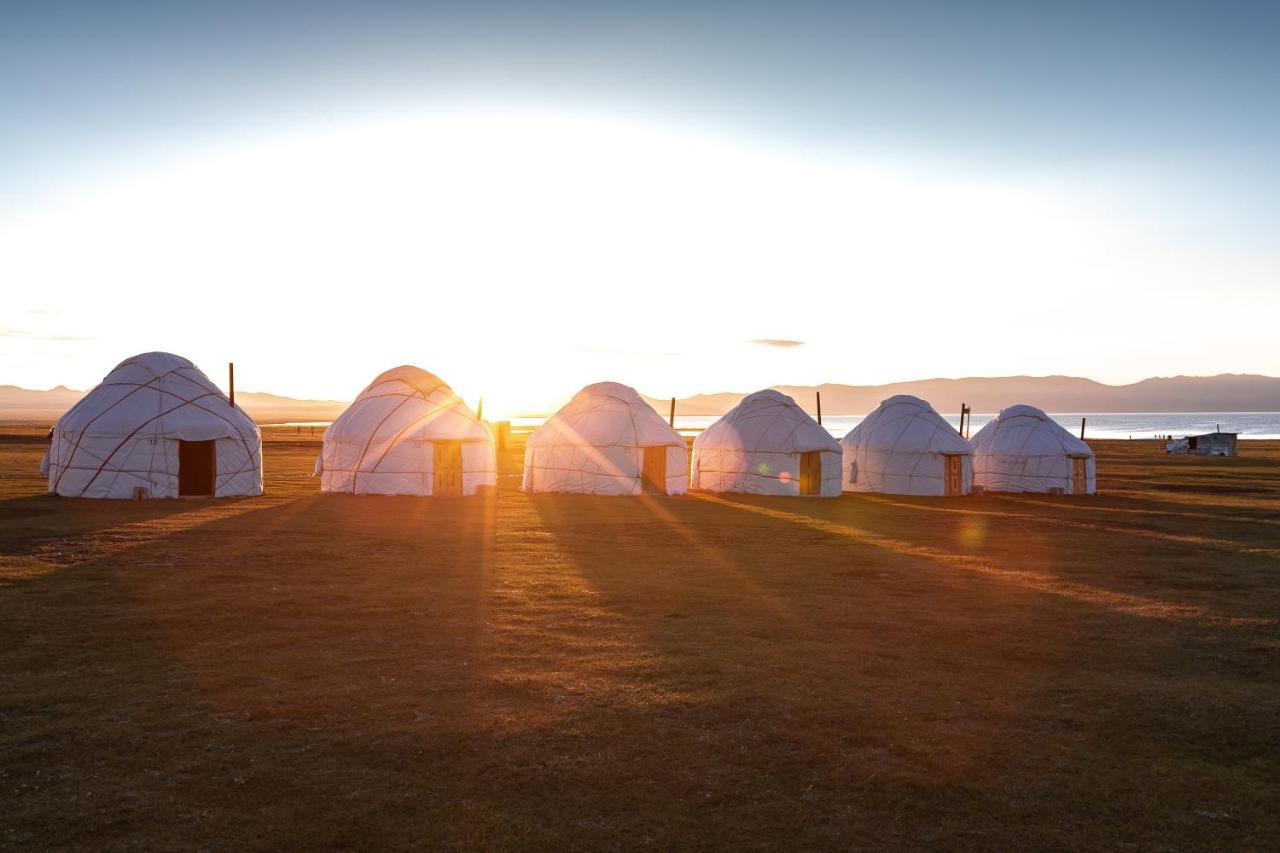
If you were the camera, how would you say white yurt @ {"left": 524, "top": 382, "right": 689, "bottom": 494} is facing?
facing the viewer and to the right of the viewer

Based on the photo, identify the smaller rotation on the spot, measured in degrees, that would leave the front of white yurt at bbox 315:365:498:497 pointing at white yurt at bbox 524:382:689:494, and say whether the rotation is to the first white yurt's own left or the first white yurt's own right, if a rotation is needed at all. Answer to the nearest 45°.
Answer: approximately 45° to the first white yurt's own left

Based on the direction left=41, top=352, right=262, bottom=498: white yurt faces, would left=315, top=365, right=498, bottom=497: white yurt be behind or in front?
in front

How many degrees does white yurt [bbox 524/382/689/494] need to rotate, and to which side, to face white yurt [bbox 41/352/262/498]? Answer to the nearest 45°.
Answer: approximately 135° to its right

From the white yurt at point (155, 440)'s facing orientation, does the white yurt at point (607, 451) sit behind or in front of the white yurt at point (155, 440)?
in front

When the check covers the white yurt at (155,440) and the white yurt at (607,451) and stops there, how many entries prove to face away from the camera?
0

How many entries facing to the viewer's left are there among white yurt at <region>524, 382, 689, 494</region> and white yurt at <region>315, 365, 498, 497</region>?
0

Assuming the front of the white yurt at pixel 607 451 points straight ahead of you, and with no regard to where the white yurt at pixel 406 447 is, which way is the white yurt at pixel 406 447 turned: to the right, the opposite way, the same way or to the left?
the same way

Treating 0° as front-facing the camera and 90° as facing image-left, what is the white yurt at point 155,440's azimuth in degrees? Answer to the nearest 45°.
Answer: approximately 315°

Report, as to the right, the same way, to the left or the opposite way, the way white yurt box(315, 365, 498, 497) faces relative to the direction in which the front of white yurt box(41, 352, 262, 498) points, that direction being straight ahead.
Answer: the same way

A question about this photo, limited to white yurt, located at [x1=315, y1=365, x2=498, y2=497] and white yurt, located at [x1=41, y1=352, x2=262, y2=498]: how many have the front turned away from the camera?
0

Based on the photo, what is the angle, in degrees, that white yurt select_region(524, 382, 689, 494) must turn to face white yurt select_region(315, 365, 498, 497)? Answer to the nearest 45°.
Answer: approximately 135° to its right

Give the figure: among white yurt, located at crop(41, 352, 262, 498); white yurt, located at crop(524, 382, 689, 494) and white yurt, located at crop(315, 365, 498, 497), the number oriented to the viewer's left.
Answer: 0
